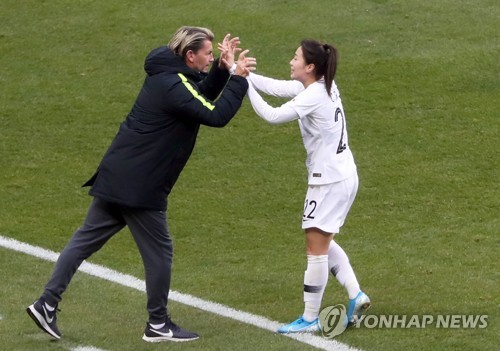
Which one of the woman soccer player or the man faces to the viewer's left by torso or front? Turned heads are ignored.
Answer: the woman soccer player

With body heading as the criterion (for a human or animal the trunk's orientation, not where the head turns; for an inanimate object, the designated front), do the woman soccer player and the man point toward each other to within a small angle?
yes

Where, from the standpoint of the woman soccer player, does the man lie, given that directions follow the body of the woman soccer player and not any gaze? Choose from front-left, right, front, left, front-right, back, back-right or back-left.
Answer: front

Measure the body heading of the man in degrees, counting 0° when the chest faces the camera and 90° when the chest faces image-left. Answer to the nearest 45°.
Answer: approximately 270°

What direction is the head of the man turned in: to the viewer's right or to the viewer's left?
to the viewer's right

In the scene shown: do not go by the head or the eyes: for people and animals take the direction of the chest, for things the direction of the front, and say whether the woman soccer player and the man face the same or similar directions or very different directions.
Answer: very different directions

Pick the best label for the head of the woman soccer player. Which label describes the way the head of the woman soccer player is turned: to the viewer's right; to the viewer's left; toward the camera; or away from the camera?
to the viewer's left

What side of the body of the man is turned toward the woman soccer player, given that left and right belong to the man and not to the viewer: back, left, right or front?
front

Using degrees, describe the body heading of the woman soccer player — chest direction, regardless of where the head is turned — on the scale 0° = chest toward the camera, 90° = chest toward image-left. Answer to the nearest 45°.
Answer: approximately 90°

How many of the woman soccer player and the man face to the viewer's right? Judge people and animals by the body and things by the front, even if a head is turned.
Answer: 1
